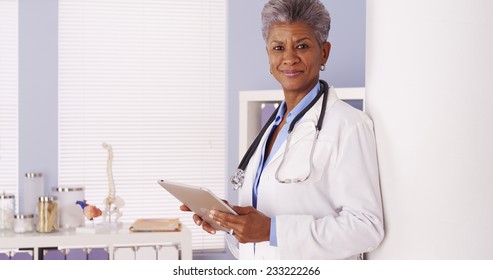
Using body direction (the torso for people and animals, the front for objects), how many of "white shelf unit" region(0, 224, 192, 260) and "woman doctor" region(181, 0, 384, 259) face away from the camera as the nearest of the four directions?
0

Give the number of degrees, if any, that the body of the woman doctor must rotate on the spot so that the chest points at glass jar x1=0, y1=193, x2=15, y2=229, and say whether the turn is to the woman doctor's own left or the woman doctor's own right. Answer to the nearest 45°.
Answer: approximately 90° to the woman doctor's own right

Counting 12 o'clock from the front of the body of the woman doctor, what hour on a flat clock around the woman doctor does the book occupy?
The book is roughly at 4 o'clock from the woman doctor.

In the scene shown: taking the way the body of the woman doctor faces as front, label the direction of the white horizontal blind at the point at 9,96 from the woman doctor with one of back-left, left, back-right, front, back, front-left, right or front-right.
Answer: right

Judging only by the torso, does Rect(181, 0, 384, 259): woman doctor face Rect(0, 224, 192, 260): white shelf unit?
no

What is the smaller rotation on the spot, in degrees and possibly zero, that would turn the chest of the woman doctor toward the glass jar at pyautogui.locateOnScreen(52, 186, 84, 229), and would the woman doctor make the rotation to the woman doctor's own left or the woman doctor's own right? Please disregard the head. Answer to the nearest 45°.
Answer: approximately 90° to the woman doctor's own right

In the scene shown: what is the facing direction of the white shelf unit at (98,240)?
toward the camera

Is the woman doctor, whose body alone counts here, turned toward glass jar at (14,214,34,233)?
no

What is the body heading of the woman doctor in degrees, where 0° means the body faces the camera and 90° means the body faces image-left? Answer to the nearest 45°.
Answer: approximately 45°

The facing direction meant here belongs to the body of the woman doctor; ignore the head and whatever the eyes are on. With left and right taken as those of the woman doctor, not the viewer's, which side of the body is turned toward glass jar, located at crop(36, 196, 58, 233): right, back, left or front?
right
